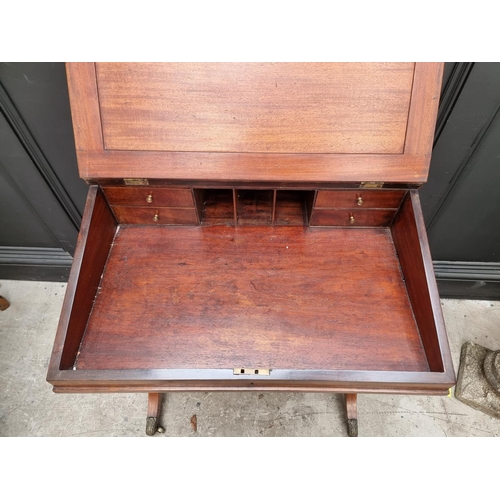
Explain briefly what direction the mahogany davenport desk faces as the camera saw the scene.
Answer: facing the viewer
